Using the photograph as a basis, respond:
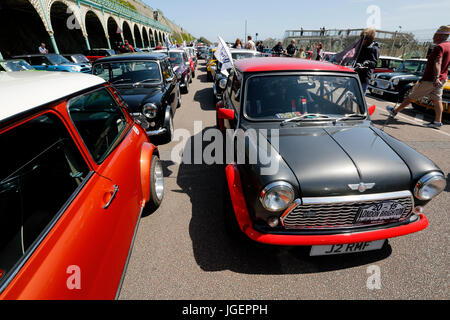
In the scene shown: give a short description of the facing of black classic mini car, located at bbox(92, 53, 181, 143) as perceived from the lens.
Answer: facing the viewer

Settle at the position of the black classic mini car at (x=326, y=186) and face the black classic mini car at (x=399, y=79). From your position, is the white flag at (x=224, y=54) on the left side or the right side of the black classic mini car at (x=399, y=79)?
left

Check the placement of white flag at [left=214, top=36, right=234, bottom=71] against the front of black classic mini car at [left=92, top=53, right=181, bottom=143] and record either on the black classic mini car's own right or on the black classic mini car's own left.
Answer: on the black classic mini car's own left

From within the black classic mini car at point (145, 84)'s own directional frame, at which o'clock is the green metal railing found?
The green metal railing is roughly at 6 o'clock from the black classic mini car.

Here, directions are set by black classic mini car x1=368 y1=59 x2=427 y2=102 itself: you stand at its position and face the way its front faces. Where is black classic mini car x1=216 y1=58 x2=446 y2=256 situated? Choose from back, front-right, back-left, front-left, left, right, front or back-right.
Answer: front-left

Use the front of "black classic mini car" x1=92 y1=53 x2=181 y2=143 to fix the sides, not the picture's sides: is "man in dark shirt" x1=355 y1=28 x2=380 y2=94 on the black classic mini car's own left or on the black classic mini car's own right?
on the black classic mini car's own left

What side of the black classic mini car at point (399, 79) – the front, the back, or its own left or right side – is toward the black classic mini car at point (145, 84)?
front

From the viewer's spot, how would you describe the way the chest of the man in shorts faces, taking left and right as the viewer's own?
facing to the left of the viewer

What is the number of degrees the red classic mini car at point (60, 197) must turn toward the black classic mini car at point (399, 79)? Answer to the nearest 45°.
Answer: approximately 135° to its left

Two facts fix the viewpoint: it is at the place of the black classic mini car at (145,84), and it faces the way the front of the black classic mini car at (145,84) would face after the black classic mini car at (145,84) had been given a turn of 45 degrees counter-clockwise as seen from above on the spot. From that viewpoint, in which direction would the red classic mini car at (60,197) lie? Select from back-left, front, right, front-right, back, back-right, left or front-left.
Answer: front-right

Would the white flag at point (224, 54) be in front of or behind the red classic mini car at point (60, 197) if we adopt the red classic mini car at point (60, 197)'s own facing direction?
behind

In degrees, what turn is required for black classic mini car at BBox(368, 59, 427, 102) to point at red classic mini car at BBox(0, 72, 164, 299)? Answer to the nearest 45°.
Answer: approximately 45° to its left

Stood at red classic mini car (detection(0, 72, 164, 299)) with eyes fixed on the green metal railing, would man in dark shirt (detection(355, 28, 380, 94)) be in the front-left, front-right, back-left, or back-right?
front-right

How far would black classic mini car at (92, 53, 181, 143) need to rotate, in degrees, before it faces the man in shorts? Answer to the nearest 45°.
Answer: approximately 90° to its left

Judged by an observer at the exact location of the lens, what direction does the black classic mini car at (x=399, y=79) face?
facing the viewer and to the left of the viewer

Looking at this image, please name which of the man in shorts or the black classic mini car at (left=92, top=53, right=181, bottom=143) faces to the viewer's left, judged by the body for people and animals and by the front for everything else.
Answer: the man in shorts

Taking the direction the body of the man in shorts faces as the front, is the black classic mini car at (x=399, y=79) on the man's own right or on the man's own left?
on the man's own right
